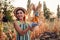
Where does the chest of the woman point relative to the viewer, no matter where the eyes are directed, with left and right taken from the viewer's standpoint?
facing the viewer and to the right of the viewer
